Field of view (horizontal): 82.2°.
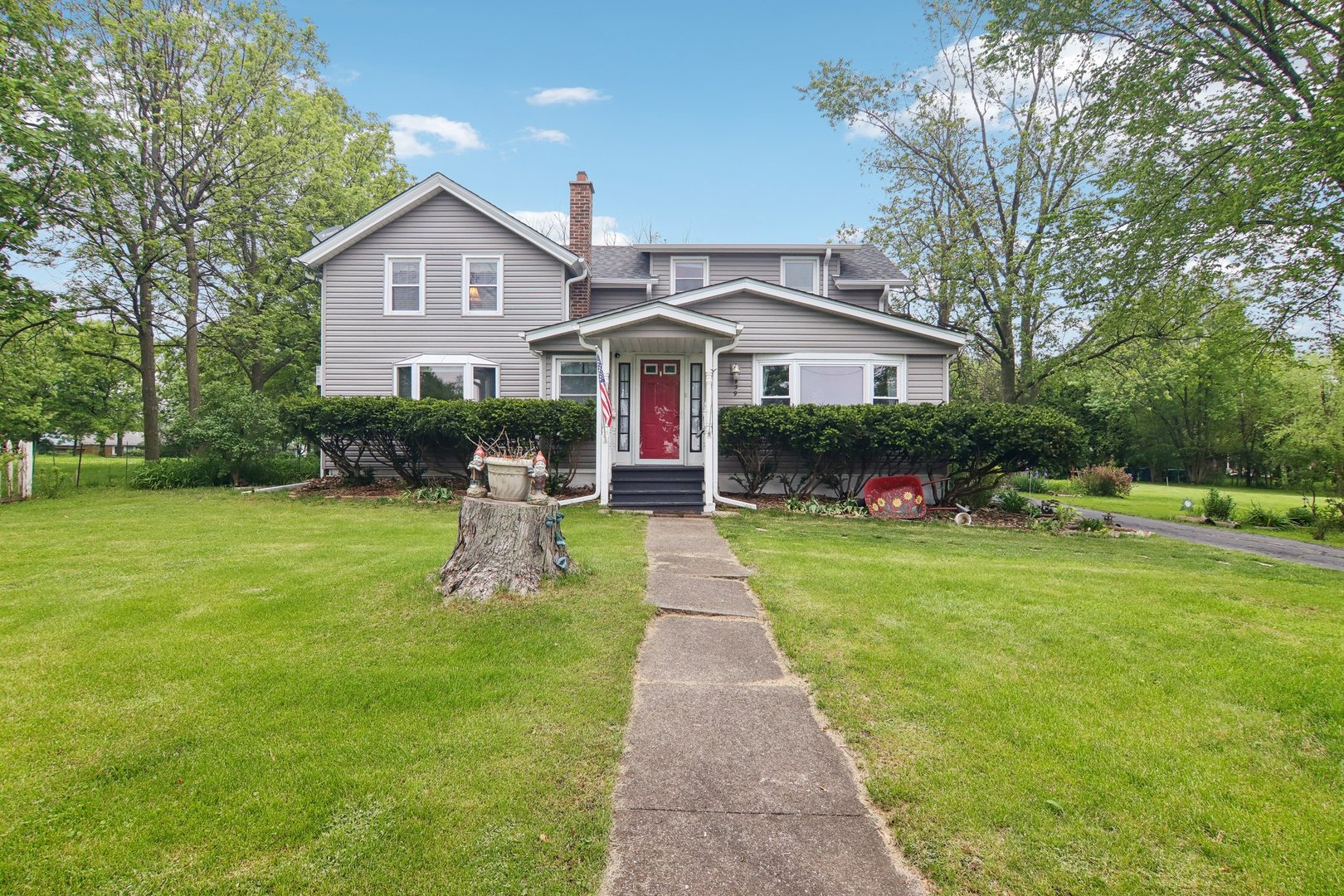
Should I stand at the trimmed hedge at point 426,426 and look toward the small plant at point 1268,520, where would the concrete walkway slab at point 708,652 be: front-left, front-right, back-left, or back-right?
front-right

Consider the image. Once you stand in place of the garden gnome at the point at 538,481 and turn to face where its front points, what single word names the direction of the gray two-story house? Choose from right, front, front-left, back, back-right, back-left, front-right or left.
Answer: back

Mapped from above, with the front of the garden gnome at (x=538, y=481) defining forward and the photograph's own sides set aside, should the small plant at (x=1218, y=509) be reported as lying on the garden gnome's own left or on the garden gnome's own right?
on the garden gnome's own left

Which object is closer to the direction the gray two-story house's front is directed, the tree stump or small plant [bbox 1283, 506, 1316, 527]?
the tree stump

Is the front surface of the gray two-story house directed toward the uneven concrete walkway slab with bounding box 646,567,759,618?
yes

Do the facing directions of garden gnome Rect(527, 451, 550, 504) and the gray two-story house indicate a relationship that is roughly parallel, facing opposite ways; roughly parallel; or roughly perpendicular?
roughly parallel

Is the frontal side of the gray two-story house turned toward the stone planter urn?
yes

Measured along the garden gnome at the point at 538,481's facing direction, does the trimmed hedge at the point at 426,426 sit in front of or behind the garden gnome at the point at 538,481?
behind

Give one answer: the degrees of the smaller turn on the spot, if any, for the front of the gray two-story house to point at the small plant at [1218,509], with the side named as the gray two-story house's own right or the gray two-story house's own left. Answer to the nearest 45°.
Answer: approximately 90° to the gray two-story house's own left

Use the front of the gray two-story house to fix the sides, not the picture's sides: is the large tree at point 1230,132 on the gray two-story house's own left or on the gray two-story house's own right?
on the gray two-story house's own left

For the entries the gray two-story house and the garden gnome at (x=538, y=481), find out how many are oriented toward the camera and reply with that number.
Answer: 2

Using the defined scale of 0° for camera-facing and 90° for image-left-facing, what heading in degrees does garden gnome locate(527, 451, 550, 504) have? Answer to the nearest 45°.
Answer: approximately 0°

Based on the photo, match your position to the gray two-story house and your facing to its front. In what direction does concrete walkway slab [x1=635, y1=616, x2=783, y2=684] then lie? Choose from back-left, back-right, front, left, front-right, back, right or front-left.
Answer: front
